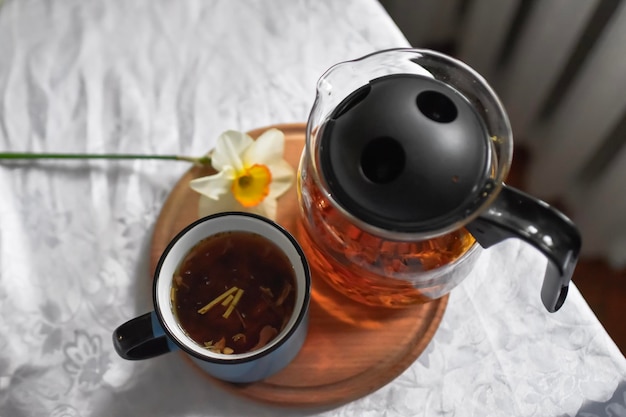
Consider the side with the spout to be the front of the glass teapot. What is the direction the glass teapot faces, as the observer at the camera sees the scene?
facing away from the viewer and to the left of the viewer
